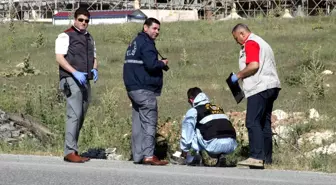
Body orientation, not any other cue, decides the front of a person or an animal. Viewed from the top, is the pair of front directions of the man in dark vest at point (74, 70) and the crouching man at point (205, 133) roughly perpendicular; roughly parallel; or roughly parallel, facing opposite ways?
roughly parallel, facing opposite ways

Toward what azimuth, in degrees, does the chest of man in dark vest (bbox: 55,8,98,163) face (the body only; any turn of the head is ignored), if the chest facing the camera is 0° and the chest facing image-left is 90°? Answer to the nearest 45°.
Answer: approximately 315°

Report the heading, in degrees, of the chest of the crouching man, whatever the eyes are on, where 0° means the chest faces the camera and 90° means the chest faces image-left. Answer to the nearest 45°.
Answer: approximately 135°

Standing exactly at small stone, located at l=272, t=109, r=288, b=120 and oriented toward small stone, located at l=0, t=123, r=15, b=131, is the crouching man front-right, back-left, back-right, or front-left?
front-left

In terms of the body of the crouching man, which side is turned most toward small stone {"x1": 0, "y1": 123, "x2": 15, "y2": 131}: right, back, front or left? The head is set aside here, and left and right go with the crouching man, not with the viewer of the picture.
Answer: front

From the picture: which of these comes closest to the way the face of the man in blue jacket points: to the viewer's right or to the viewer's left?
to the viewer's right
